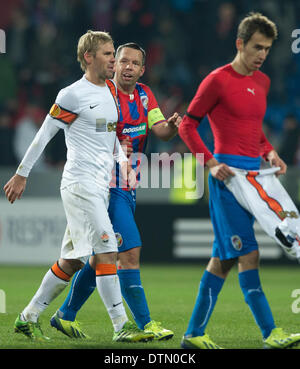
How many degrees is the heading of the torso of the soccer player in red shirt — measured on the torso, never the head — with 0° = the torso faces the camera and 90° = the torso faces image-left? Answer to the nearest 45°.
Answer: approximately 315°

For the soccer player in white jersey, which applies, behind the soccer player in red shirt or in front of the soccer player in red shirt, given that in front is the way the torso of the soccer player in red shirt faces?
behind
